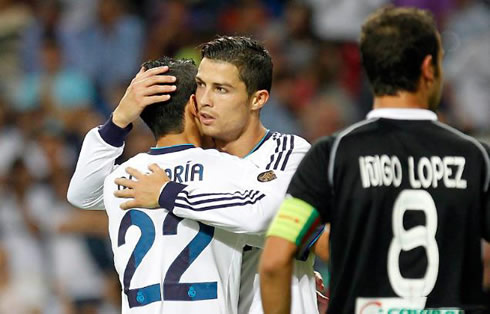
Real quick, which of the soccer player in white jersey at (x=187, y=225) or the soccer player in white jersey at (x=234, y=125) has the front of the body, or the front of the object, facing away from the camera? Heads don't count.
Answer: the soccer player in white jersey at (x=187, y=225)

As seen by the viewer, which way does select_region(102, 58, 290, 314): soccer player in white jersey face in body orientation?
away from the camera

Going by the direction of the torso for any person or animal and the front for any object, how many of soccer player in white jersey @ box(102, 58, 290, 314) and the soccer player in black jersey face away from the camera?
2

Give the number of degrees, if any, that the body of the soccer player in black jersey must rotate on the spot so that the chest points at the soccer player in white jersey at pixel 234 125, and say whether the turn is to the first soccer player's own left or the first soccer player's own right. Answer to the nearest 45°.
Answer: approximately 45° to the first soccer player's own left

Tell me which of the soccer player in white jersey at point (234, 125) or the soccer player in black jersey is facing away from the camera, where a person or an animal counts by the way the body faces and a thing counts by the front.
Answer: the soccer player in black jersey

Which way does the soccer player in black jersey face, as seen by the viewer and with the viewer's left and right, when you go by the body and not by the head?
facing away from the viewer

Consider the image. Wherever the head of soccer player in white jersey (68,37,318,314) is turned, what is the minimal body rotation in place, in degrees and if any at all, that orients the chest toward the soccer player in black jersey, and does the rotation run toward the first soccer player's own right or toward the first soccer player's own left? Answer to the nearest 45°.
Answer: approximately 90° to the first soccer player's own left

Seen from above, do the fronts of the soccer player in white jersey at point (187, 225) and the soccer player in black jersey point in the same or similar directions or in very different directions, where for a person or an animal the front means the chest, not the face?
same or similar directions

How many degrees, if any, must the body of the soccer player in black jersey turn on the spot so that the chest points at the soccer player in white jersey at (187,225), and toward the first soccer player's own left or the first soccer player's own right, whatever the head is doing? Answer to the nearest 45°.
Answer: approximately 45° to the first soccer player's own left

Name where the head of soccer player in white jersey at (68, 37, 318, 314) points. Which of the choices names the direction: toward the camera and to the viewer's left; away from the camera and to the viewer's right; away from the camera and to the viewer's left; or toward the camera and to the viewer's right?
toward the camera and to the viewer's left

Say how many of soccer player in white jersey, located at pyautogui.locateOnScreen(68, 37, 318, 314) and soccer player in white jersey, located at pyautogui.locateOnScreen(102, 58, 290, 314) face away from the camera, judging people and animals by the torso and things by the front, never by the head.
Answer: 1
